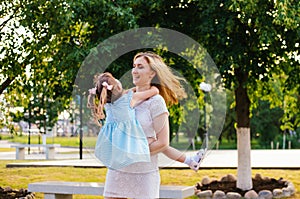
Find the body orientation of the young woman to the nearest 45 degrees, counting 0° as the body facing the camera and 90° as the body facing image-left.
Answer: approximately 90°

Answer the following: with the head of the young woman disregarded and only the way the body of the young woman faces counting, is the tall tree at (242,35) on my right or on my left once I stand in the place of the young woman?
on my right
